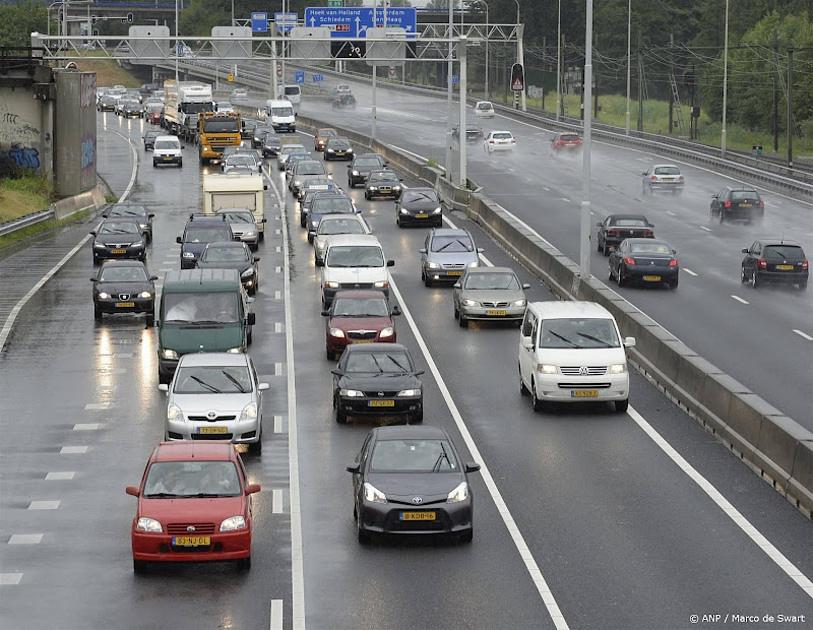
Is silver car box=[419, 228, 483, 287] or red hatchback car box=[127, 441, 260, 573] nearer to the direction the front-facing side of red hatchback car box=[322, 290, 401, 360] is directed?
the red hatchback car

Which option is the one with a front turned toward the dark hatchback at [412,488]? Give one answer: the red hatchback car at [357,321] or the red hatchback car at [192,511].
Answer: the red hatchback car at [357,321]

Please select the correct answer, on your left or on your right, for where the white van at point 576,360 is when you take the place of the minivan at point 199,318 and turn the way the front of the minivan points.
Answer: on your left

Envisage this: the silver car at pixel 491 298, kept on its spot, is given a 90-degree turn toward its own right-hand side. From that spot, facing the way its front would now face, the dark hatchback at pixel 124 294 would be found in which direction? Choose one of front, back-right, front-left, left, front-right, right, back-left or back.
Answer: front

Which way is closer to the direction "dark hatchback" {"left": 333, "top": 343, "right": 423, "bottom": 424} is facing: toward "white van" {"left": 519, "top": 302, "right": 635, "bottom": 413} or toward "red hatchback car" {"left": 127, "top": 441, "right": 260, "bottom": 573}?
the red hatchback car

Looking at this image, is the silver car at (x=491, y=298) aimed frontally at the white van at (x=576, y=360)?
yes

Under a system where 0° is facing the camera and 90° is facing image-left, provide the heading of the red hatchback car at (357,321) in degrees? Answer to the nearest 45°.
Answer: approximately 0°
